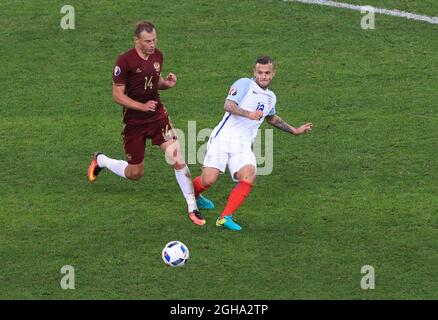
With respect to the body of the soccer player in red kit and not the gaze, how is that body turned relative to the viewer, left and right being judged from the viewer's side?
facing the viewer and to the right of the viewer
